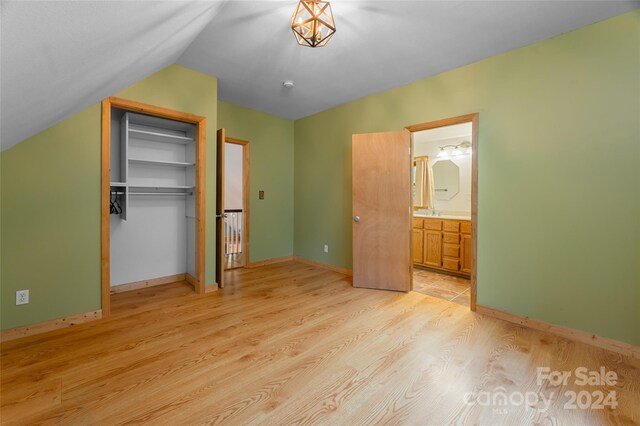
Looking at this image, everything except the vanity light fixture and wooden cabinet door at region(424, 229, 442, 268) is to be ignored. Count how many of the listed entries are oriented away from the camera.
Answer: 0

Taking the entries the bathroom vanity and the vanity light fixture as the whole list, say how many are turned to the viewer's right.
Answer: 0

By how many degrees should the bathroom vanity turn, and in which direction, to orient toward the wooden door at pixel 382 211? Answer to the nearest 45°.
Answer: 0° — it already faces it

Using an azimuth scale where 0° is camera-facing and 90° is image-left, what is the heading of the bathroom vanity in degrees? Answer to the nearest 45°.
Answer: approximately 45°

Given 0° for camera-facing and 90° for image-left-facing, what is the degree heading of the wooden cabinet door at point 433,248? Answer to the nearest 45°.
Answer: approximately 45°

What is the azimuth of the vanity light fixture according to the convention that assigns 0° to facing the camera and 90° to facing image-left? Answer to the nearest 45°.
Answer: approximately 45°
